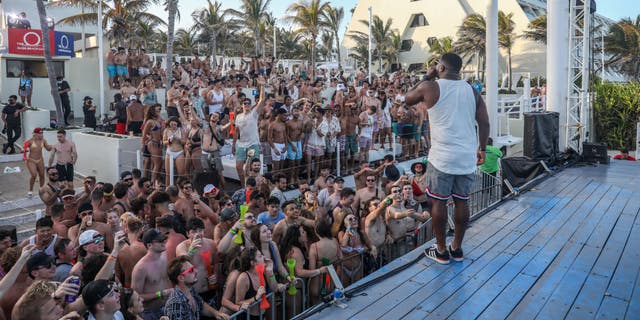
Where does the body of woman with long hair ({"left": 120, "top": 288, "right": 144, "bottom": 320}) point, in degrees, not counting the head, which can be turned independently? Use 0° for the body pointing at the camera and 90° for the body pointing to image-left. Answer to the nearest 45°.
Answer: approximately 270°

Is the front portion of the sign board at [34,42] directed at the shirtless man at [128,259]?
yes

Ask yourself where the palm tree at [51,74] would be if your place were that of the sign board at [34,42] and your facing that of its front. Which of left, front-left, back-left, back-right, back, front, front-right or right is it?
front

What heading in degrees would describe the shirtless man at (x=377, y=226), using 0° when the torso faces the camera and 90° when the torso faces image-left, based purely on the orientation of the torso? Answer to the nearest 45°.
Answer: approximately 315°

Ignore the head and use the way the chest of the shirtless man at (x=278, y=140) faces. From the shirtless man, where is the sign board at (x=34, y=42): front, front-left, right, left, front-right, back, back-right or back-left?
back

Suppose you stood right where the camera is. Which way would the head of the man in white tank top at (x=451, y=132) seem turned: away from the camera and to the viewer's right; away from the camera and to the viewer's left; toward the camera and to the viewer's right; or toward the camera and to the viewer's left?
away from the camera and to the viewer's left

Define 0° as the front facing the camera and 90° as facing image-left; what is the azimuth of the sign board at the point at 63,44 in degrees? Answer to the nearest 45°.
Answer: approximately 315°

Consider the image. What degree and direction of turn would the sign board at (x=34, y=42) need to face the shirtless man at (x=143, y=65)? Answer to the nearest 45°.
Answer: approximately 45° to its left

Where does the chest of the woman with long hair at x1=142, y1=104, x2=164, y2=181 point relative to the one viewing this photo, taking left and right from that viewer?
facing the viewer and to the right of the viewer

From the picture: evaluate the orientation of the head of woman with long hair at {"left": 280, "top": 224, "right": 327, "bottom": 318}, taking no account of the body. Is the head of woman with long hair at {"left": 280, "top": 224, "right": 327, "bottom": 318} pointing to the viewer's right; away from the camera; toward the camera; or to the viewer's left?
to the viewer's right

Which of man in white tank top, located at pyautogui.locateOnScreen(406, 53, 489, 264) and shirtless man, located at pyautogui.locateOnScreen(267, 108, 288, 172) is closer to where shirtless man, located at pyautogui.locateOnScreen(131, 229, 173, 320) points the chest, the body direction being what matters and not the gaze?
the man in white tank top

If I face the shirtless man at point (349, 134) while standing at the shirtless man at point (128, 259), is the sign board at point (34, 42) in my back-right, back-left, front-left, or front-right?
front-left

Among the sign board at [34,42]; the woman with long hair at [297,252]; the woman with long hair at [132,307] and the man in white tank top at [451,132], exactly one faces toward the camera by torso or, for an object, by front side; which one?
the sign board

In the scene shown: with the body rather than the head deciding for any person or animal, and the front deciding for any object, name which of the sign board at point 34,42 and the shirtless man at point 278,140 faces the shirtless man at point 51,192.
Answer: the sign board
